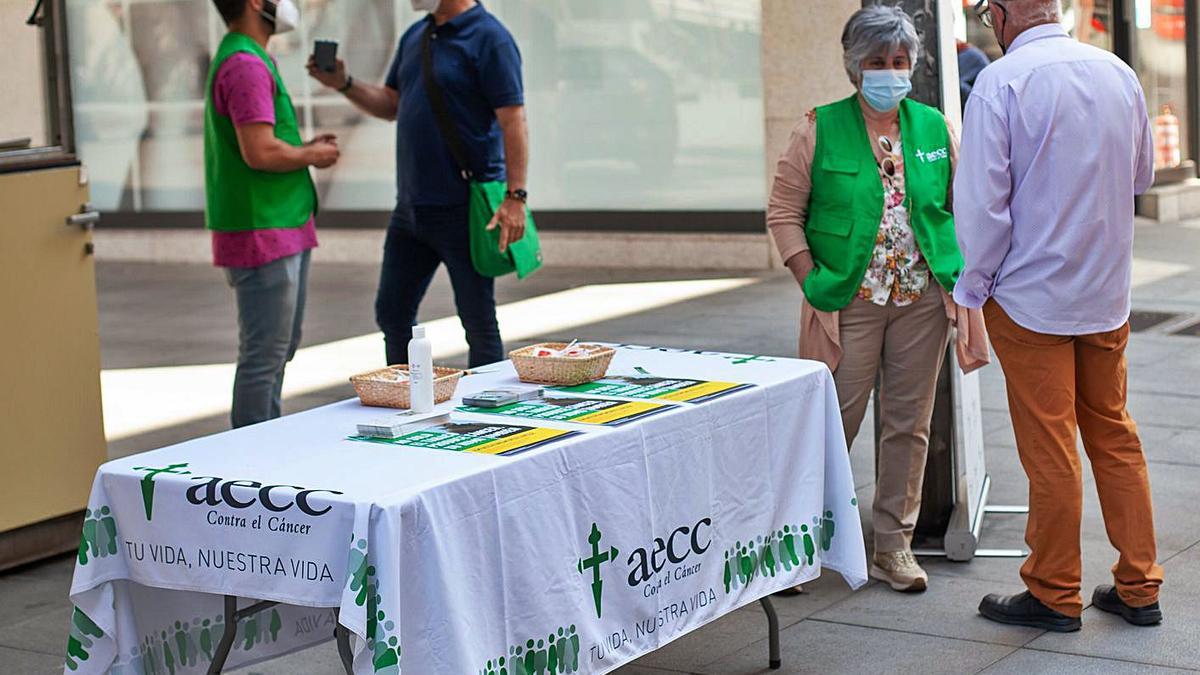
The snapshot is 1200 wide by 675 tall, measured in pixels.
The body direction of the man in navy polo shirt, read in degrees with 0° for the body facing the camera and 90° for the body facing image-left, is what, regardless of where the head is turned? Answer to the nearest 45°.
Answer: approximately 45°

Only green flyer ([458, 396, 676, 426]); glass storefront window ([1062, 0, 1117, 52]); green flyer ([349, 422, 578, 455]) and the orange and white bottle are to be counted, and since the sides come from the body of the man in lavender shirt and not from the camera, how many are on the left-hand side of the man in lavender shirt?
2

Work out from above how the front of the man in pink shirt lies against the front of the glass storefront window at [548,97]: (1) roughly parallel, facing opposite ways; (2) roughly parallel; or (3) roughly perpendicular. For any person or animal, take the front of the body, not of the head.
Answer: roughly perpendicular

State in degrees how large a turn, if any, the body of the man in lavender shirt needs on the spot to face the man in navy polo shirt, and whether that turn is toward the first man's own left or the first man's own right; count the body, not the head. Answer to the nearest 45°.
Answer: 0° — they already face them

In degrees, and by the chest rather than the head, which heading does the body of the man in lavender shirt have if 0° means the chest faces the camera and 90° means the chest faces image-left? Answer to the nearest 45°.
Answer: approximately 135°

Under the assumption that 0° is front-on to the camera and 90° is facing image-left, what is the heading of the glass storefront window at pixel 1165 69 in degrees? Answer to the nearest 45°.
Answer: approximately 0°

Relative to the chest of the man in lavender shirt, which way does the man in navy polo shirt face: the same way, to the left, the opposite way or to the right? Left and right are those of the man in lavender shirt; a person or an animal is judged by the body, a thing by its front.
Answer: to the left

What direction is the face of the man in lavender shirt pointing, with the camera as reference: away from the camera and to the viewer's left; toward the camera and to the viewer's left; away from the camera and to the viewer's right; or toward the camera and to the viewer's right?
away from the camera and to the viewer's left

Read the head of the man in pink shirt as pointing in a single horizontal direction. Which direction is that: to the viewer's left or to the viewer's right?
to the viewer's right

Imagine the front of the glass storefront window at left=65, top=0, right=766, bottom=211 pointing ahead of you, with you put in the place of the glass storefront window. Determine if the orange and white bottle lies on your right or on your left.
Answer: on your left

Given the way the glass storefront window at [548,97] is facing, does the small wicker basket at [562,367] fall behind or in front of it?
in front

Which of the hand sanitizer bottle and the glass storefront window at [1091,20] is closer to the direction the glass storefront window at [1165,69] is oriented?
the hand sanitizer bottle

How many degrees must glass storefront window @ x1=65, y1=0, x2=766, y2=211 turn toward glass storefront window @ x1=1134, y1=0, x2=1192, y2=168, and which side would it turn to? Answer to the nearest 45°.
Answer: approximately 90° to its left

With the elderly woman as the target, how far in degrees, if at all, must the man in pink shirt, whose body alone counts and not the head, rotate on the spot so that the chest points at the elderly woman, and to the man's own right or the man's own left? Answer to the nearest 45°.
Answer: approximately 45° to the man's own right
